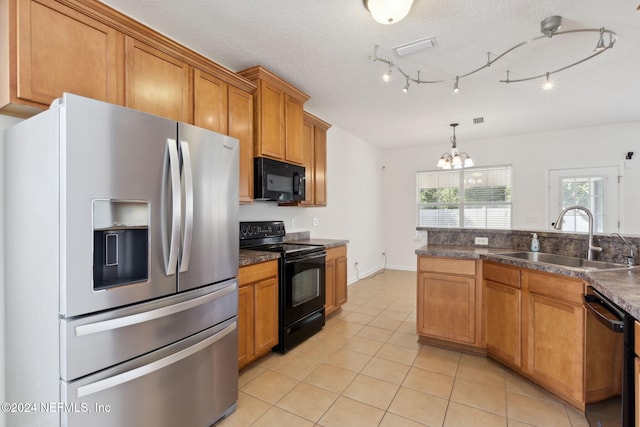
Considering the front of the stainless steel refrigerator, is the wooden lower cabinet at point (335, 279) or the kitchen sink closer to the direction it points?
the kitchen sink

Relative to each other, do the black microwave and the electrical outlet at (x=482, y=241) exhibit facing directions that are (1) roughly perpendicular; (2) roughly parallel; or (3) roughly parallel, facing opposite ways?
roughly perpendicular

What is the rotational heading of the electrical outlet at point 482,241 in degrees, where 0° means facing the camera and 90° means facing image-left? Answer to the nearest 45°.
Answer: approximately 0°

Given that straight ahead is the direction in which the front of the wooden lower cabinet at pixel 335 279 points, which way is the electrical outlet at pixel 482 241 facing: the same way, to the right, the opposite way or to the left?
to the right

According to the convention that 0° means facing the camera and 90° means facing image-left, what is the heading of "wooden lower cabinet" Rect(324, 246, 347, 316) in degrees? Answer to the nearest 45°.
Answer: approximately 315°

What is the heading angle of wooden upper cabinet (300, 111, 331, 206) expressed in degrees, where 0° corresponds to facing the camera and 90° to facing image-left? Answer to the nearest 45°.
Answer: approximately 315°

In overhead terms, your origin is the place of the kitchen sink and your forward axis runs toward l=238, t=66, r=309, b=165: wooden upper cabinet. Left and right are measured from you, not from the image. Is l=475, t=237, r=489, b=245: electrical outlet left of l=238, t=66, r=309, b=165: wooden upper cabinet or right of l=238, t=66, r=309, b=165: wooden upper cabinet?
right

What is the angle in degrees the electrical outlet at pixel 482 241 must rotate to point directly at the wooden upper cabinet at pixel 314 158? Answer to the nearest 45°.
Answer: approximately 90° to its right

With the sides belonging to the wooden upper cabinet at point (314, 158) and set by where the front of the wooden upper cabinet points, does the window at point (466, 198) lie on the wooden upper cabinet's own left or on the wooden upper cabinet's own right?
on the wooden upper cabinet's own left

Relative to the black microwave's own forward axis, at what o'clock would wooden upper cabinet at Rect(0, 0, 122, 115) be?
The wooden upper cabinet is roughly at 3 o'clock from the black microwave.

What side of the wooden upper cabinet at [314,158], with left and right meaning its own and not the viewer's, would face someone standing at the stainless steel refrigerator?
right

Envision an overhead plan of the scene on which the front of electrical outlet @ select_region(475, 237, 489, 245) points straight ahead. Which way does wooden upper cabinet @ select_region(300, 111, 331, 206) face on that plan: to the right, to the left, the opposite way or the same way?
to the left
